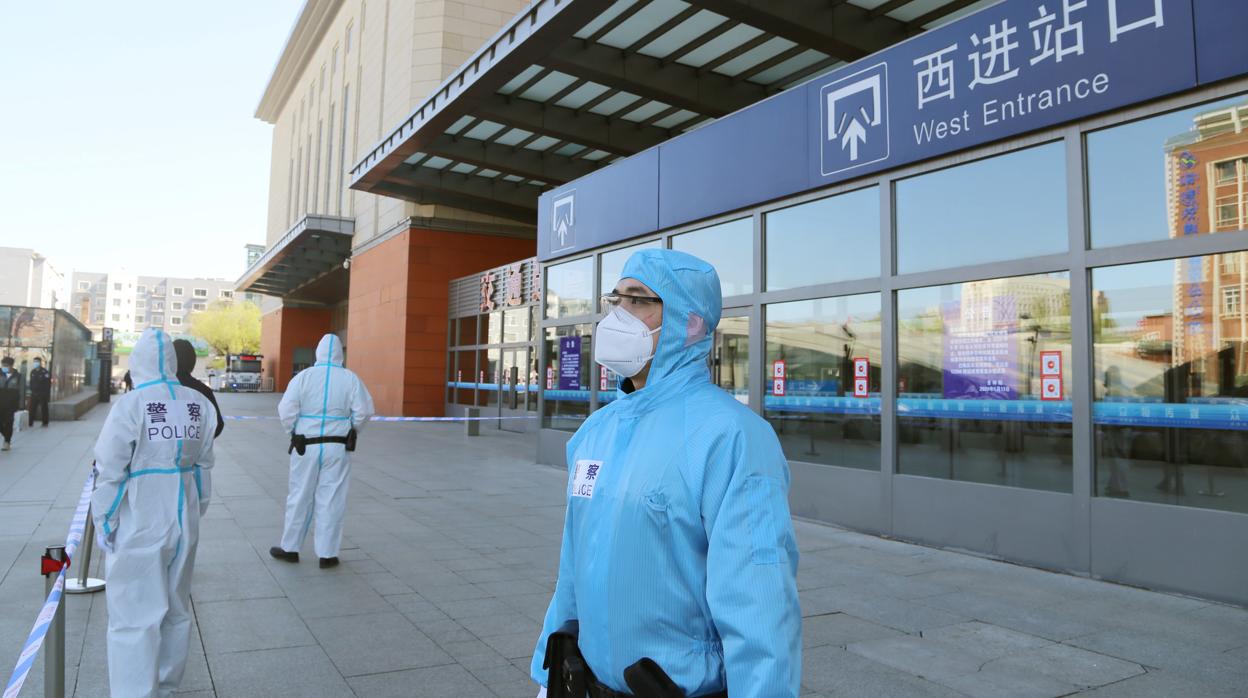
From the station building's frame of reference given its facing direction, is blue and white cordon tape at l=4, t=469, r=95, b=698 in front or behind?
in front

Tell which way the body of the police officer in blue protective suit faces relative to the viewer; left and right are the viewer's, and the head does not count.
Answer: facing the viewer and to the left of the viewer

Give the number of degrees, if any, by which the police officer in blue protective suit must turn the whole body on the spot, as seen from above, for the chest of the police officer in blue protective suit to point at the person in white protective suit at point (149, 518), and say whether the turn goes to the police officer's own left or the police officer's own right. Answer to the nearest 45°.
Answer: approximately 90° to the police officer's own right

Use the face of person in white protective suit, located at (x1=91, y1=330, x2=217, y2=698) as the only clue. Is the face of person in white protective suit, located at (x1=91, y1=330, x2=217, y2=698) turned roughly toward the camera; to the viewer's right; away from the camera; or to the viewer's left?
away from the camera

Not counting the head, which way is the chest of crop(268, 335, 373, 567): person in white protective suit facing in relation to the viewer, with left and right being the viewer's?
facing away from the viewer

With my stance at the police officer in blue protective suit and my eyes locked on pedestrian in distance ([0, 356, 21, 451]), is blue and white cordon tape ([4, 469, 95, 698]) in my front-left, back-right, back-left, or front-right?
front-left

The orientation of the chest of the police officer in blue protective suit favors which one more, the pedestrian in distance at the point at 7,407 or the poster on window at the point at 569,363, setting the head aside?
the pedestrian in distance

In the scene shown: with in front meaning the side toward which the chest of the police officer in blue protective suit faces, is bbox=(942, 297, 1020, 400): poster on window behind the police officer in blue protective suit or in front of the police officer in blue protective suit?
behind

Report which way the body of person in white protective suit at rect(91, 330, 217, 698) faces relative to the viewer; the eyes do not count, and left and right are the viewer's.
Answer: facing away from the viewer and to the left of the viewer

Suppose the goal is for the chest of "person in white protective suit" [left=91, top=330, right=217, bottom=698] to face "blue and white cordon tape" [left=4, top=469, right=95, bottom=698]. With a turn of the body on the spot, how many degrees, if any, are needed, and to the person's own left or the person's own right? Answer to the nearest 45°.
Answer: approximately 135° to the person's own left

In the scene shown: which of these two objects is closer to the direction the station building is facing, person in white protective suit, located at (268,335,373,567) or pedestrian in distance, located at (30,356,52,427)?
the person in white protective suit

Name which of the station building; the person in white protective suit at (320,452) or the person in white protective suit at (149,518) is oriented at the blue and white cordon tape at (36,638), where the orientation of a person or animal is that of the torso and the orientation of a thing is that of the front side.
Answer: the station building

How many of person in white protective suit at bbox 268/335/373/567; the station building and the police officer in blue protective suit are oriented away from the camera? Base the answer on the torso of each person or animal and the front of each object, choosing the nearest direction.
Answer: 1

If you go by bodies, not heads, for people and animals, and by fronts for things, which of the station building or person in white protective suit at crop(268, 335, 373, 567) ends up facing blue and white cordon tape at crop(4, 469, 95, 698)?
the station building

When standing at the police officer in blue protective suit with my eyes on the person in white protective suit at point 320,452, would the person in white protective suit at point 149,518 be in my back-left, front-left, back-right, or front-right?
front-left

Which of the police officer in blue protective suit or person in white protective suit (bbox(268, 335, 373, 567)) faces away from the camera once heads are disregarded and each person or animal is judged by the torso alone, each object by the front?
the person in white protective suit

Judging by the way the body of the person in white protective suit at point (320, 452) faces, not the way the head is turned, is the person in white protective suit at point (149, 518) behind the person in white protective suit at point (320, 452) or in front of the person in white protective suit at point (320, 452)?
behind
